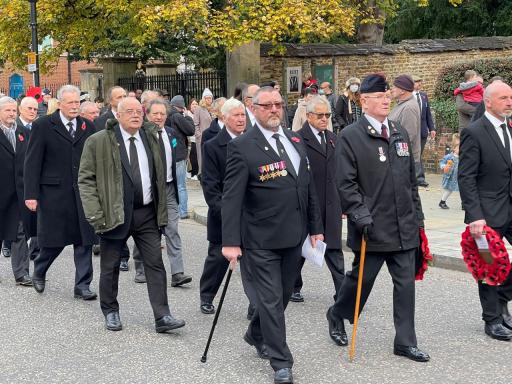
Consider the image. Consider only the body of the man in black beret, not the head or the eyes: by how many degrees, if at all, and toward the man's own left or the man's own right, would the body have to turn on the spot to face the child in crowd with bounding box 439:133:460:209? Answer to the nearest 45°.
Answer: approximately 135° to the man's own left

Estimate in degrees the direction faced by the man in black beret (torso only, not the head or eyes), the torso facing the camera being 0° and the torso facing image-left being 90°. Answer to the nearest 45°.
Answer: approximately 315°

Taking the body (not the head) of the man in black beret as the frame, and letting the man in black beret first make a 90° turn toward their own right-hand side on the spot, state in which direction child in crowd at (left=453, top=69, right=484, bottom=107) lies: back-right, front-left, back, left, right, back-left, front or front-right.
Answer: back-right

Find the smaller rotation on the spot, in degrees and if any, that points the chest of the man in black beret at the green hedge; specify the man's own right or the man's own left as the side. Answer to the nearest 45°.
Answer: approximately 135° to the man's own left
